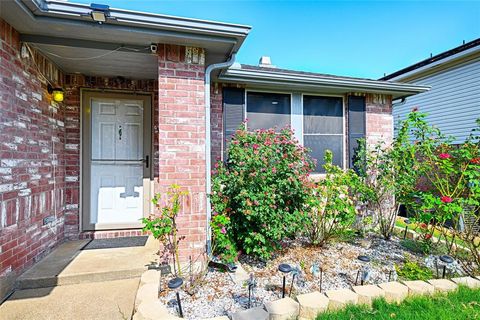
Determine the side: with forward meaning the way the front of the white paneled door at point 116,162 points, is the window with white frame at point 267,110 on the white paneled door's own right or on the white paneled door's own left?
on the white paneled door's own left

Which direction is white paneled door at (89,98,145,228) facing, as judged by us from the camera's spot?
facing the viewer

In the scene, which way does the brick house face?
toward the camera

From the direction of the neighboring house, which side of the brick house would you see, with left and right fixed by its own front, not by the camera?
left

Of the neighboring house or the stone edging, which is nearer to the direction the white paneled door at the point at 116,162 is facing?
the stone edging

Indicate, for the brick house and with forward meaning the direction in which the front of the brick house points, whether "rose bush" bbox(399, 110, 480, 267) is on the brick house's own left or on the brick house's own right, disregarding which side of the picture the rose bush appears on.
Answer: on the brick house's own left

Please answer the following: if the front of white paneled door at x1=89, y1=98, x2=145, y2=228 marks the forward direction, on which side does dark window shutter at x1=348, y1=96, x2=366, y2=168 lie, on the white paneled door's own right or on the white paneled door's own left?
on the white paneled door's own left

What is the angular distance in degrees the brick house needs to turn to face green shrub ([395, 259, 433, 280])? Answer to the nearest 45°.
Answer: approximately 90° to its left

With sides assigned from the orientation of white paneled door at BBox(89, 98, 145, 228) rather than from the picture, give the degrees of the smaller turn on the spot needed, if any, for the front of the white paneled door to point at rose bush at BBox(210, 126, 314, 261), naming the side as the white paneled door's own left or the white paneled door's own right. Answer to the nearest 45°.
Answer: approximately 45° to the white paneled door's own left
